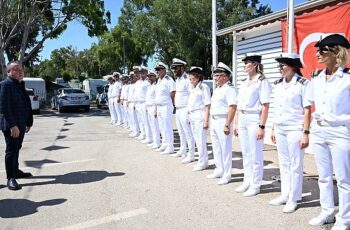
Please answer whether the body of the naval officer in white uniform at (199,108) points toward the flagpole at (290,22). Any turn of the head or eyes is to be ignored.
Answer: no

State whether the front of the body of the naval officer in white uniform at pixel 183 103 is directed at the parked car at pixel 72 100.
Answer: no

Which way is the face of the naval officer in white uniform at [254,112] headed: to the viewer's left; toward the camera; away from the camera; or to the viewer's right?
to the viewer's left

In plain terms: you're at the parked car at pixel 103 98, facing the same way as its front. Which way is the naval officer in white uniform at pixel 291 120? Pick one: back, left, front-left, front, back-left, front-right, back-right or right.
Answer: front

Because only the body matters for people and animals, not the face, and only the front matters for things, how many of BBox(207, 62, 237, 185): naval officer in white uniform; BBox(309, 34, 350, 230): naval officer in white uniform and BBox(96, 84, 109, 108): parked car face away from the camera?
0

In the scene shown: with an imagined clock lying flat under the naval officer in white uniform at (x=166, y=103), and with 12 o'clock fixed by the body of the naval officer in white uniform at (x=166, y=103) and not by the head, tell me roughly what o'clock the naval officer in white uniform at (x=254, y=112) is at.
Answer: the naval officer in white uniform at (x=254, y=112) is roughly at 10 o'clock from the naval officer in white uniform at (x=166, y=103).

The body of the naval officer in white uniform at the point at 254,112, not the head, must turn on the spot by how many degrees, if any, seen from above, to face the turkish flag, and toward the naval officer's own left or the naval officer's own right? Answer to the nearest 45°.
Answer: approximately 180°

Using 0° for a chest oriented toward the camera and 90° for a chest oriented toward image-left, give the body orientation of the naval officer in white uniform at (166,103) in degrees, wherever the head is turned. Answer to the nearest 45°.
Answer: approximately 45°

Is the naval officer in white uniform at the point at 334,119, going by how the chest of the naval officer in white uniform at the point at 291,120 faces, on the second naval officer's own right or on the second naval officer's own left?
on the second naval officer's own left

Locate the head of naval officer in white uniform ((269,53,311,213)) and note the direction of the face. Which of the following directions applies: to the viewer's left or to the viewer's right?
to the viewer's left

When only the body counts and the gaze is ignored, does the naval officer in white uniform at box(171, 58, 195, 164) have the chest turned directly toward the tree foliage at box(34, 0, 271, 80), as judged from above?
no

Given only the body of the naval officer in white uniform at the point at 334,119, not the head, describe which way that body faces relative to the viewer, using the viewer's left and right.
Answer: facing the viewer and to the left of the viewer

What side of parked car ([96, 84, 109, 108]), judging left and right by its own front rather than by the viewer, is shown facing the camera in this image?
front

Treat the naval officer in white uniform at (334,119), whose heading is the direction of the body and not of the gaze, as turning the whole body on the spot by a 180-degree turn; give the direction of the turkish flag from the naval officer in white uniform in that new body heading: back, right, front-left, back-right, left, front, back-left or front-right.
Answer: front-left

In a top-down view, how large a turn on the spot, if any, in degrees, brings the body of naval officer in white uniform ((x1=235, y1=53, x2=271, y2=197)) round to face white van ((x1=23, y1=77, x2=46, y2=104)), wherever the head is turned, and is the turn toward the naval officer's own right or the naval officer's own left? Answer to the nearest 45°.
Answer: approximately 90° to the naval officer's own right

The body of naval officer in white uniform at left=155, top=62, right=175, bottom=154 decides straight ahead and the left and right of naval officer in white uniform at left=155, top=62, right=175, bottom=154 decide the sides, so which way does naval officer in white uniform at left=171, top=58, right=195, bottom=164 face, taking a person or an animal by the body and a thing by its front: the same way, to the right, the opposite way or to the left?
the same way

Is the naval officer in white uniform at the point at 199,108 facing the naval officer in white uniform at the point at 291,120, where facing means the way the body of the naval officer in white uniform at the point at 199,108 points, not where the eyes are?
no

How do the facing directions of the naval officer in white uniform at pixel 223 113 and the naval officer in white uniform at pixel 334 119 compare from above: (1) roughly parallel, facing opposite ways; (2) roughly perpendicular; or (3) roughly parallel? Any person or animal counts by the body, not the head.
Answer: roughly parallel

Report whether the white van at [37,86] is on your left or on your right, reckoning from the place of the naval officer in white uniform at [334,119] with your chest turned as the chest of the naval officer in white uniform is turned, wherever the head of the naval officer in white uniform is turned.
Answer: on your right
